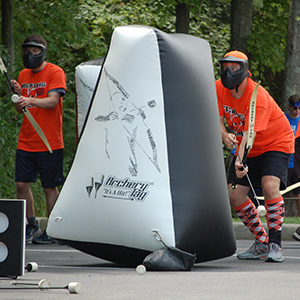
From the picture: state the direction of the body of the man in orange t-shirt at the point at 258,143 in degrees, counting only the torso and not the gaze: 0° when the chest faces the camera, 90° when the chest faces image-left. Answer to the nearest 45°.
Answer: approximately 45°

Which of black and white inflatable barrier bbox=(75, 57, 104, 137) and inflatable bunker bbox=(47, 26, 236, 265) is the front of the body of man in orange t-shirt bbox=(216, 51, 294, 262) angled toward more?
the inflatable bunker

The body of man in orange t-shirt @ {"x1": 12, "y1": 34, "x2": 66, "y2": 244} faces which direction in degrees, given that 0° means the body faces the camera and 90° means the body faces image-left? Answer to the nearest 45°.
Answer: approximately 45°

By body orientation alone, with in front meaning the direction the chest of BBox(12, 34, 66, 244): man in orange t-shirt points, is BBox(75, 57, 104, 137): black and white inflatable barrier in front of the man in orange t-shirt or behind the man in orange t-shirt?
behind

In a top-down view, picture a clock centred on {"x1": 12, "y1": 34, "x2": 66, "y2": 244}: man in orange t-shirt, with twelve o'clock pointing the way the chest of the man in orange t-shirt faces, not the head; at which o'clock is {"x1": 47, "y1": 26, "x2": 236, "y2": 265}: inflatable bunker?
The inflatable bunker is roughly at 10 o'clock from the man in orange t-shirt.

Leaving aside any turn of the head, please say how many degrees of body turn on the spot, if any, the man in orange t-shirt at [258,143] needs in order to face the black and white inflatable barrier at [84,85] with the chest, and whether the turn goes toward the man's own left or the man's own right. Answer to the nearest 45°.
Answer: approximately 90° to the man's own right

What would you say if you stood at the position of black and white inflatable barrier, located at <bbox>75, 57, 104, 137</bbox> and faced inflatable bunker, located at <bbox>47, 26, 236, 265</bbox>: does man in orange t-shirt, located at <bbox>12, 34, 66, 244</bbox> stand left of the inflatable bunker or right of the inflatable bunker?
right

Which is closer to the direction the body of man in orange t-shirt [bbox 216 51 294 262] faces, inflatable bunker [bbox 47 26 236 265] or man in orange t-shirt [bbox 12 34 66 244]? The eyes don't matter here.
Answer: the inflatable bunker

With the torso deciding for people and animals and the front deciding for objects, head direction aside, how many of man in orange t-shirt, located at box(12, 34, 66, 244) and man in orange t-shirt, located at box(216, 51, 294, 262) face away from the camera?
0

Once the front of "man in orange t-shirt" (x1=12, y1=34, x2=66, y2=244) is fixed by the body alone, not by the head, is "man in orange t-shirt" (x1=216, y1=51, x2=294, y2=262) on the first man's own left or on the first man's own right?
on the first man's own left
